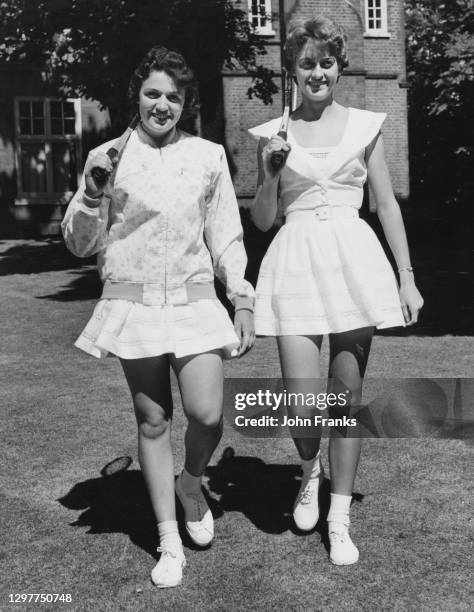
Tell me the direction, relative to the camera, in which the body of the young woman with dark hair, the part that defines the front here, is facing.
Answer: toward the camera
